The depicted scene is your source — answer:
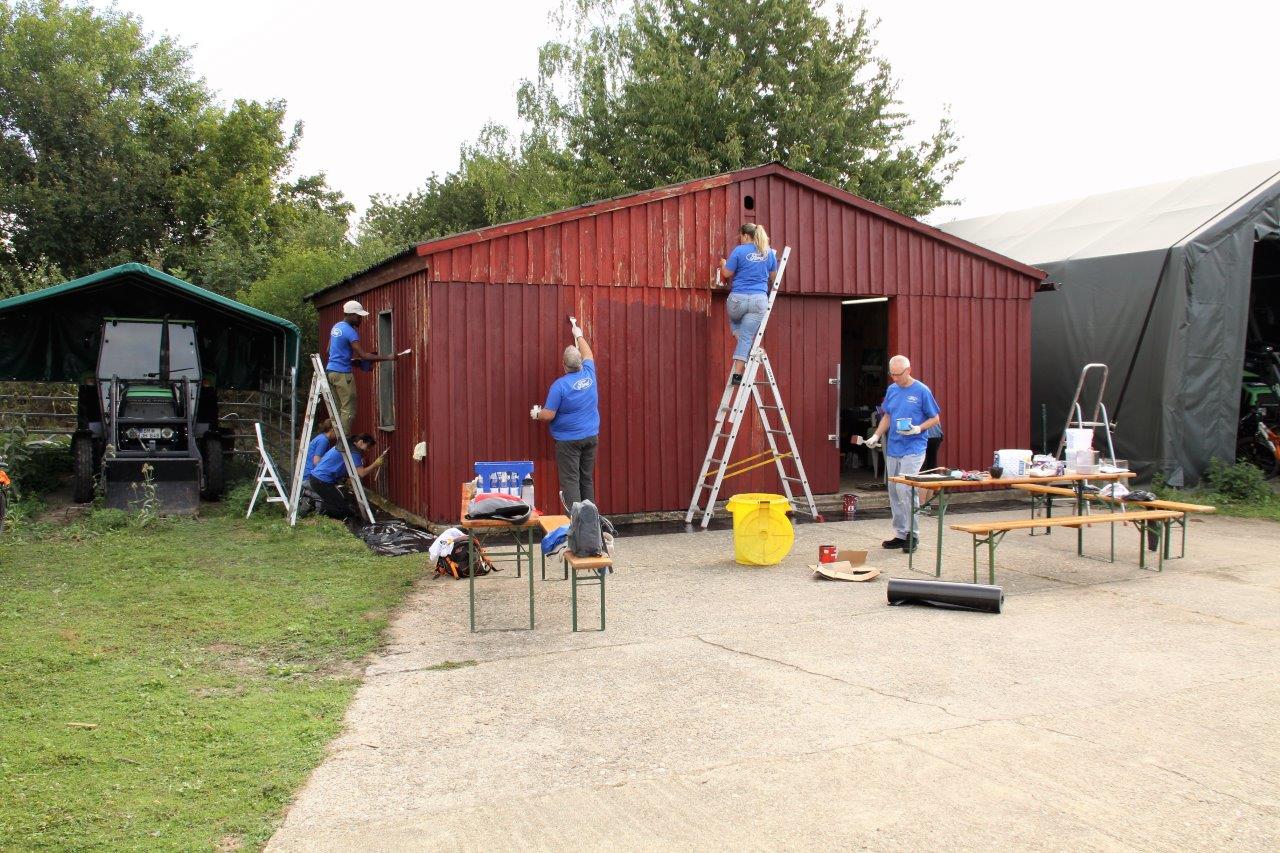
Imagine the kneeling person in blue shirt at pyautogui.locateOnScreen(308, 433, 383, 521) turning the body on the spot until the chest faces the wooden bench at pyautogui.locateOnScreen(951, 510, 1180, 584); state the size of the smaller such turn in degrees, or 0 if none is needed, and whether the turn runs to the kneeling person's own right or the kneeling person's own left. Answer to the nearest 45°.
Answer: approximately 45° to the kneeling person's own right

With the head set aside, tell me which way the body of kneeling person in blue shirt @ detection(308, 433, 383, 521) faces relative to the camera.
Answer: to the viewer's right

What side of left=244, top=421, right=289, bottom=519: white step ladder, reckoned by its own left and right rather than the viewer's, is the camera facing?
right

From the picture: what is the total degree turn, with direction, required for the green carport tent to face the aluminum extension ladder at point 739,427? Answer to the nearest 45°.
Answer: approximately 45° to its left

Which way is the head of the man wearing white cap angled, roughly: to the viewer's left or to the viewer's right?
to the viewer's right

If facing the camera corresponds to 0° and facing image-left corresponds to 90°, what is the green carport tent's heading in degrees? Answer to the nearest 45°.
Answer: approximately 0°

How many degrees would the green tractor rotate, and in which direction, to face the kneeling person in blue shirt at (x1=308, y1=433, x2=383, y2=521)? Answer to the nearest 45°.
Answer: approximately 45° to its left

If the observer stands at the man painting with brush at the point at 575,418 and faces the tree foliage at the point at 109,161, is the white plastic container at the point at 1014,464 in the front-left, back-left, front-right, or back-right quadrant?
back-right
